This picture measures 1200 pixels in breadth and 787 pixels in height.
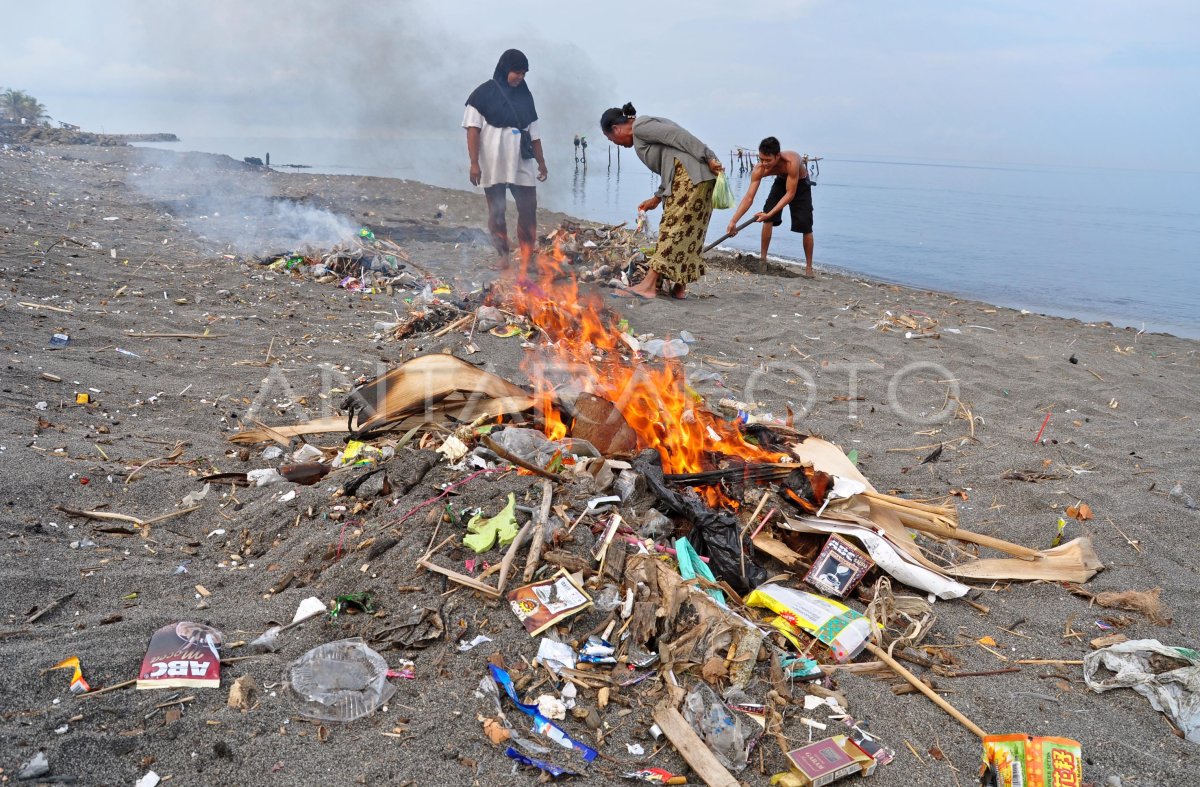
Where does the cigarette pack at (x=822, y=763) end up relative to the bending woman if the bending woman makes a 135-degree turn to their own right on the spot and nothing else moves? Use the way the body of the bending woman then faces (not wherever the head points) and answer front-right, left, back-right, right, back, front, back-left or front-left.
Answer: back-right

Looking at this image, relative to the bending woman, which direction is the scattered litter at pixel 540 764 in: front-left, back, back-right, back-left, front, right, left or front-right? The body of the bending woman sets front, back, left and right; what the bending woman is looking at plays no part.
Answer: left

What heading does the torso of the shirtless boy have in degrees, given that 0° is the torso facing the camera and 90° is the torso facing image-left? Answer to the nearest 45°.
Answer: approximately 45°

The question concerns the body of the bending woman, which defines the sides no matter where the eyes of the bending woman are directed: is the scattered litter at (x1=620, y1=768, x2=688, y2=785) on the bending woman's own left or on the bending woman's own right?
on the bending woman's own left

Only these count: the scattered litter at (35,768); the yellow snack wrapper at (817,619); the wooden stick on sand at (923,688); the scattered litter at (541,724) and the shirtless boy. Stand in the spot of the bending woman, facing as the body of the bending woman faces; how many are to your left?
4

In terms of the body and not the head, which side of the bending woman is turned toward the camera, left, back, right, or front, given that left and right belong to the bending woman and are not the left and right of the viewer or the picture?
left

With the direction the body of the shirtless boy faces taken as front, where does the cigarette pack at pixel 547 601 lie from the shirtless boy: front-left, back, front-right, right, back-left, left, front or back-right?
front-left

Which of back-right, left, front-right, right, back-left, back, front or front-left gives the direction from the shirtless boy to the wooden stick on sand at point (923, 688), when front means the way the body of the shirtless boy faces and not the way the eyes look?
front-left

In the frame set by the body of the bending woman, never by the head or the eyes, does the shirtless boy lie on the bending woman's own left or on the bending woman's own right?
on the bending woman's own right

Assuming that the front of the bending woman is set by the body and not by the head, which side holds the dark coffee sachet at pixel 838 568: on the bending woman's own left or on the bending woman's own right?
on the bending woman's own left

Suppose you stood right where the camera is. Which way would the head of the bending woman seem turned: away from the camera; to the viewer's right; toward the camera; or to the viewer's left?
to the viewer's left

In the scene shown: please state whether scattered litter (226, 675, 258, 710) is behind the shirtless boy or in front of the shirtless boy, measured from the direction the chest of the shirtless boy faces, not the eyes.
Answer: in front

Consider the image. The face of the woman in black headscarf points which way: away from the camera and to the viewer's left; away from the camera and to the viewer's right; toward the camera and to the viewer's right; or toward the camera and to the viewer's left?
toward the camera and to the viewer's right

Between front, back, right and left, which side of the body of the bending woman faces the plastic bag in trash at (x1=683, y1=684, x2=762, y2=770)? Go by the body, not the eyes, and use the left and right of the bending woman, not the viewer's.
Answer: left

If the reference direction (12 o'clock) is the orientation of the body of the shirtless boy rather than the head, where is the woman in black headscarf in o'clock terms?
The woman in black headscarf is roughly at 12 o'clock from the shirtless boy.
